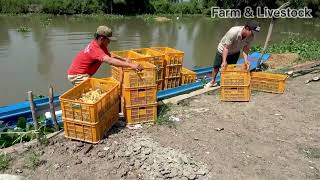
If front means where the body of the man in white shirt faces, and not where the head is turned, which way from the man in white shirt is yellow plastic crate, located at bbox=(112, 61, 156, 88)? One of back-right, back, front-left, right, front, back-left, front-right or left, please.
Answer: right

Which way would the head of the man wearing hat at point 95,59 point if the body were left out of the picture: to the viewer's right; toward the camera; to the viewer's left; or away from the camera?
to the viewer's right

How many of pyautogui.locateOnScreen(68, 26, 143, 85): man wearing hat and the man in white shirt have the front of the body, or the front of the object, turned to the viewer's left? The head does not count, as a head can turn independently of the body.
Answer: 0

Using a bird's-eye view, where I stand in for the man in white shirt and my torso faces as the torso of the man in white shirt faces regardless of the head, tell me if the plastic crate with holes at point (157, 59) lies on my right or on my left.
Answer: on my right

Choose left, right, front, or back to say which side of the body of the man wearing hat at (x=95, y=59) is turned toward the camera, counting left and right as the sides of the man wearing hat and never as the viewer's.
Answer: right

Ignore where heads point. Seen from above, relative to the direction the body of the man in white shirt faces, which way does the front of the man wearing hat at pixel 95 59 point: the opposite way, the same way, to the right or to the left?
to the left

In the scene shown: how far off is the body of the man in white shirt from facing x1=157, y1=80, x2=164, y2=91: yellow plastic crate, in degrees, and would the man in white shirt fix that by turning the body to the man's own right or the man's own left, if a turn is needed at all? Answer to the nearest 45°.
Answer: approximately 135° to the man's own right
